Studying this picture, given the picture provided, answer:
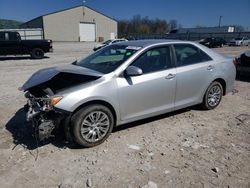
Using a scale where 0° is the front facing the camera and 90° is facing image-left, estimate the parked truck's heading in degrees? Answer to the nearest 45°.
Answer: approximately 90°

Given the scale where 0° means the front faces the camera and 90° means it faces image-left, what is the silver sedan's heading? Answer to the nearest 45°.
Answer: approximately 45°

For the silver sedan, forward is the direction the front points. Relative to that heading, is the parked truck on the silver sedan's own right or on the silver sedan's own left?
on the silver sedan's own right

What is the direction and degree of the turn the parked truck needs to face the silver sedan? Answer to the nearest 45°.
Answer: approximately 90° to its left
